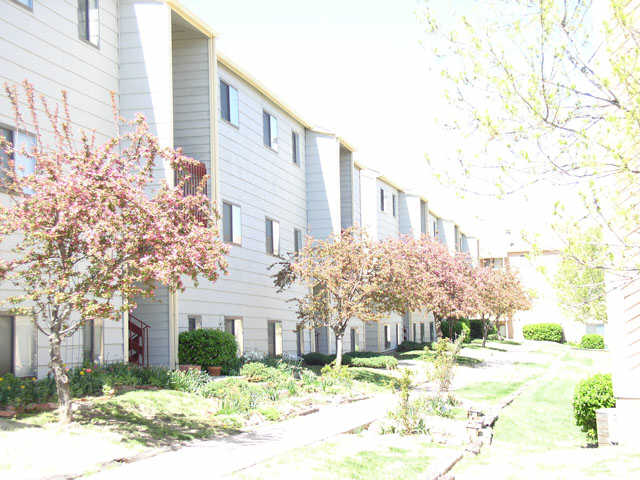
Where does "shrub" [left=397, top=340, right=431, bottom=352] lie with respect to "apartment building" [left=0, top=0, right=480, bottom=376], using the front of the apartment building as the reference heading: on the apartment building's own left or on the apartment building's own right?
on the apartment building's own left

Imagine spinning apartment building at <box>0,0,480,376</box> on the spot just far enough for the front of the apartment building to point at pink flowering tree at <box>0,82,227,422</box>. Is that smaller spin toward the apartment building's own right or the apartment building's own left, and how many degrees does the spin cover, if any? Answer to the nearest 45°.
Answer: approximately 45° to the apartment building's own right

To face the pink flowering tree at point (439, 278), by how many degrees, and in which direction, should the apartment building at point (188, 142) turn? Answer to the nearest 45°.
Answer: approximately 90° to its left

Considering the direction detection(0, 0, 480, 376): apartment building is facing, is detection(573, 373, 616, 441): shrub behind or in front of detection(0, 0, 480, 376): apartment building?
in front

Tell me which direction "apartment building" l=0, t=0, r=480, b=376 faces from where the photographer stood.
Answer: facing the viewer and to the right of the viewer

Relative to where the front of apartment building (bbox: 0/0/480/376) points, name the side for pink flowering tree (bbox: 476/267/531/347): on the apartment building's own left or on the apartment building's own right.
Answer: on the apartment building's own left
